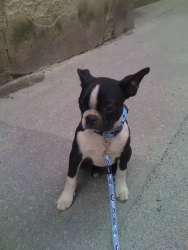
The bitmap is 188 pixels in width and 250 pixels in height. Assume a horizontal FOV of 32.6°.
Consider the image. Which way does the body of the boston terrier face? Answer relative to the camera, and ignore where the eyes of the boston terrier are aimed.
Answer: toward the camera
